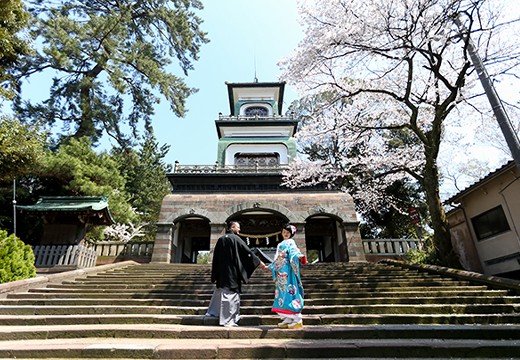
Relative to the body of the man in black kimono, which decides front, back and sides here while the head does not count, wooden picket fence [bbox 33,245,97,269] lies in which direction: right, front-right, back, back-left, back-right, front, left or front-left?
left

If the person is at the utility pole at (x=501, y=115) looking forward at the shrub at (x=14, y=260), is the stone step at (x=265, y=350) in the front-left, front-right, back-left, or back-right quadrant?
front-left

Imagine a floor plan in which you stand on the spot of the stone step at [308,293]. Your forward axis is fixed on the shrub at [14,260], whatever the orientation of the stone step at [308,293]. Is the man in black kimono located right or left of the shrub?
left

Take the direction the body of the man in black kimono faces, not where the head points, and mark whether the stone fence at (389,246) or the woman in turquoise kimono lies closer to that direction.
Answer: the stone fence

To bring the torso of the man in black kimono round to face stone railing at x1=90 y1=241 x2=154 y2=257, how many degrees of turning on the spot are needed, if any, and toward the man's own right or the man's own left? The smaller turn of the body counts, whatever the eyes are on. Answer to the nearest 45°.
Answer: approximately 90° to the man's own left

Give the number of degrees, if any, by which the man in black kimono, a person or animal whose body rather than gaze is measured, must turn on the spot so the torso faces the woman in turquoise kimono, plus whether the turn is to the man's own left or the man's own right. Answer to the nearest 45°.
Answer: approximately 45° to the man's own right

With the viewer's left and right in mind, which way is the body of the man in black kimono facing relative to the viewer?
facing away from the viewer and to the right of the viewer

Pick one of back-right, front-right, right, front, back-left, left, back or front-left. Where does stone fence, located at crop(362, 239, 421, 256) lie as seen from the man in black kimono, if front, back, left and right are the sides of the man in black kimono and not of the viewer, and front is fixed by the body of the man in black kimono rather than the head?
front

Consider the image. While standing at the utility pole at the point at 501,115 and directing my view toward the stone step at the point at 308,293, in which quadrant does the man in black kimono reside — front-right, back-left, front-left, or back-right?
front-left

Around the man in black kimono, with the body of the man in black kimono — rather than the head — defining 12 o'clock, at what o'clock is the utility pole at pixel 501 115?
The utility pole is roughly at 2 o'clock from the man in black kimono.

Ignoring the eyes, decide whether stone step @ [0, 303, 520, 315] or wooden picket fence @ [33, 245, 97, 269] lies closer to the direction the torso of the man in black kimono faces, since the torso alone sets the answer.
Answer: the stone step

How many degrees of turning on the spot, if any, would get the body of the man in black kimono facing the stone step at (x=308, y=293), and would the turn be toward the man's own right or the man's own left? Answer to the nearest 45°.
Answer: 0° — they already face it

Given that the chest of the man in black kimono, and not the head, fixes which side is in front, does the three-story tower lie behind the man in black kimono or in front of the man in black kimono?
in front

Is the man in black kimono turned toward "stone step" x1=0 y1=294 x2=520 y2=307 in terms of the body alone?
yes

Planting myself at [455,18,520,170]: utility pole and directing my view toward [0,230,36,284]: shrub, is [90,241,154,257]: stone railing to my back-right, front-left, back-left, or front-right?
front-right
